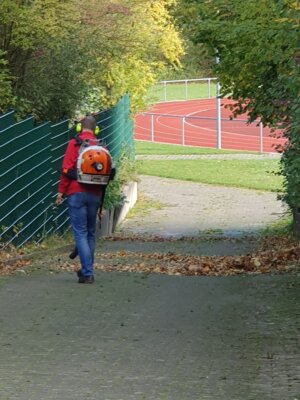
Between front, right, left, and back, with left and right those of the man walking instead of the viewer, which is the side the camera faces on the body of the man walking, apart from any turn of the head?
back

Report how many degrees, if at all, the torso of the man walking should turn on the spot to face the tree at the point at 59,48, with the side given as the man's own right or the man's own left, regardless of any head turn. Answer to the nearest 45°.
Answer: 0° — they already face it

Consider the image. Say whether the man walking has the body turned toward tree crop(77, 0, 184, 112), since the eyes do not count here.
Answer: yes

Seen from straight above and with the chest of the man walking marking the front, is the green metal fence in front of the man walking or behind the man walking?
in front

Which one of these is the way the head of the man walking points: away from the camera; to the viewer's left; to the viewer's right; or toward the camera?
away from the camera
